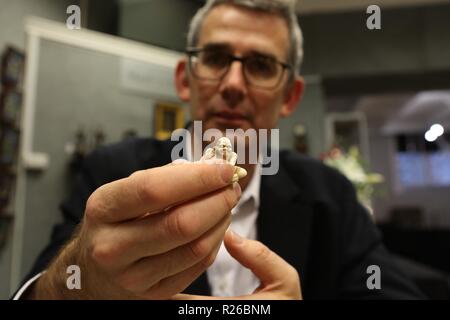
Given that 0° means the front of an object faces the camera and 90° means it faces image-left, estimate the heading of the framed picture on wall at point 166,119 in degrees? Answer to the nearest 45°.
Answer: approximately 0°
